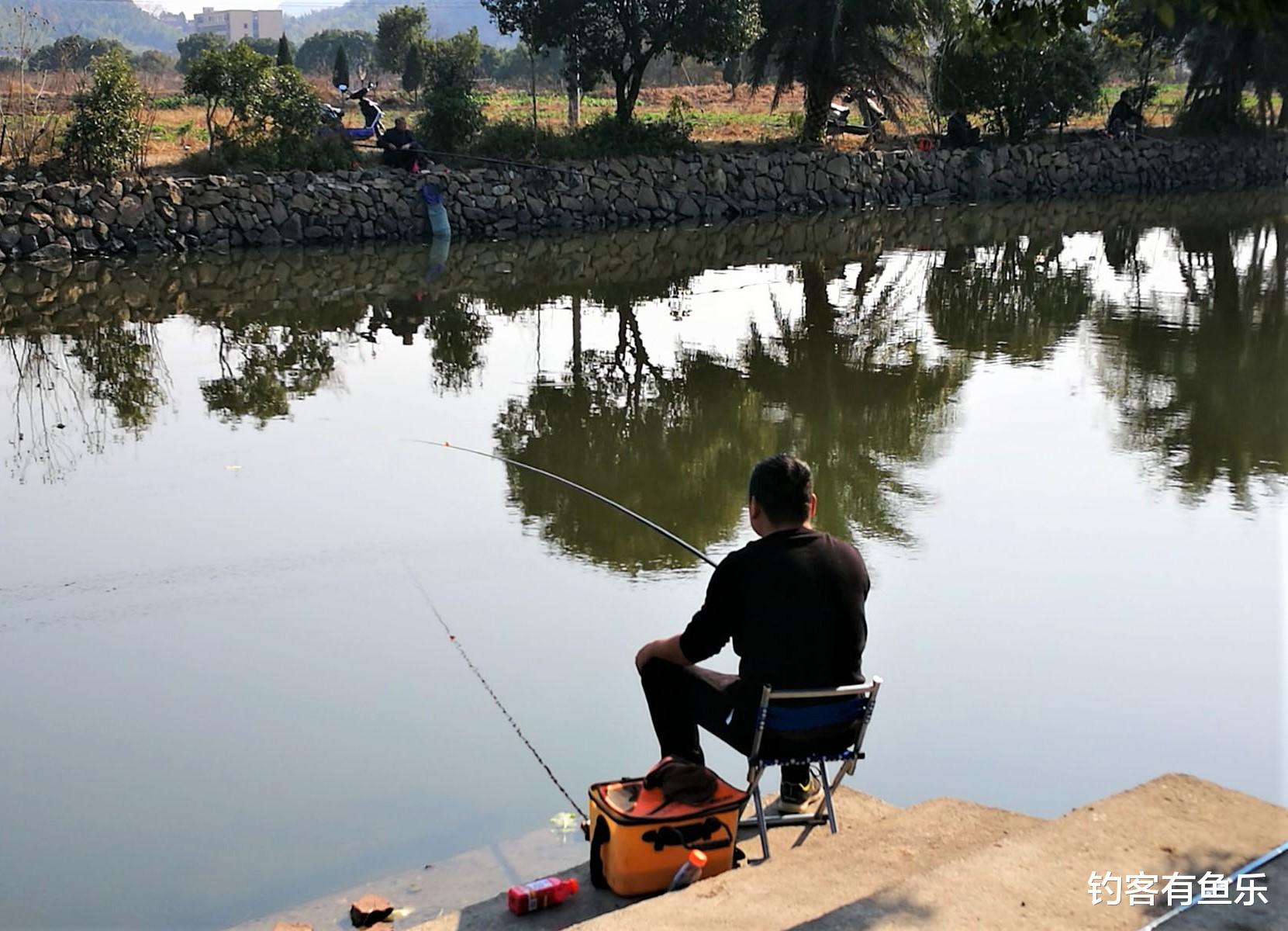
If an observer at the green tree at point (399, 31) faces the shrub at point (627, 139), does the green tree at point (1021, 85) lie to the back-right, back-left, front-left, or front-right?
front-left

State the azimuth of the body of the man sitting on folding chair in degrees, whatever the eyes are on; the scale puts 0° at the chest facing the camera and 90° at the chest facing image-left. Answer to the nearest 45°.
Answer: approximately 135°

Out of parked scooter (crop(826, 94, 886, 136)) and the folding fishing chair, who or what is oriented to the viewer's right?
the parked scooter

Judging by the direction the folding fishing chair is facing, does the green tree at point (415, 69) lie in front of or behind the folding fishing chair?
in front

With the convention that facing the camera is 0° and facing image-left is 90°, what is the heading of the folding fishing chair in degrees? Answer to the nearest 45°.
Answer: approximately 135°

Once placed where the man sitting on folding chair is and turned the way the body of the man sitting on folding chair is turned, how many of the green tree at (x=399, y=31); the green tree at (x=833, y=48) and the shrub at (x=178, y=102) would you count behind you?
0

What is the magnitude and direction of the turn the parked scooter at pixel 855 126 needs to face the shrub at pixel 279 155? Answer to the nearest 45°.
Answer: approximately 135° to its right

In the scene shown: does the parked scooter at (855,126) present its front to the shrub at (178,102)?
no

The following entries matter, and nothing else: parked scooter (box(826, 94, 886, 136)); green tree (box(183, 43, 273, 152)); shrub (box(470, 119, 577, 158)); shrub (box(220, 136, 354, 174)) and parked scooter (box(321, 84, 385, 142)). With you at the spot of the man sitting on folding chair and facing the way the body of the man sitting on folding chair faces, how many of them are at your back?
0

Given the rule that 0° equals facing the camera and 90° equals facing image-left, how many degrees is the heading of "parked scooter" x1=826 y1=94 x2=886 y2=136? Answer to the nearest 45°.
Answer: approximately 270°

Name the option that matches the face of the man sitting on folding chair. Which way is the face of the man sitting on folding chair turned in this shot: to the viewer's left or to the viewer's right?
to the viewer's left

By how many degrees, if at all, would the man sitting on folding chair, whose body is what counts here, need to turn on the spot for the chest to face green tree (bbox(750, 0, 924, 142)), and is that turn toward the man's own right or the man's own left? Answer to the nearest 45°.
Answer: approximately 45° to the man's own right

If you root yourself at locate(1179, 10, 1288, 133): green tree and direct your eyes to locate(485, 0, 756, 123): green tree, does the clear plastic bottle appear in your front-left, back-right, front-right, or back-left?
front-left

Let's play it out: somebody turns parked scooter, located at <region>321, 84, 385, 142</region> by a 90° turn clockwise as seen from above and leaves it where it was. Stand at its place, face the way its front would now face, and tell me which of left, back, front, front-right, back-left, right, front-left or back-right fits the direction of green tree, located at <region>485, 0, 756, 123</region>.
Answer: back-left

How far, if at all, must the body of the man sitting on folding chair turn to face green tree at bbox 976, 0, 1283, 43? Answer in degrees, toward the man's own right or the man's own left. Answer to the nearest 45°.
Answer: approximately 90° to the man's own right
